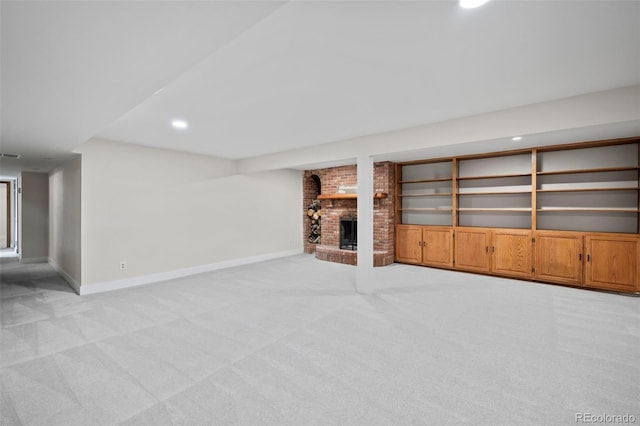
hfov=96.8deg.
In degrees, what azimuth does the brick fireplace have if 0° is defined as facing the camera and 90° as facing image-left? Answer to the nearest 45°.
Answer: approximately 45°

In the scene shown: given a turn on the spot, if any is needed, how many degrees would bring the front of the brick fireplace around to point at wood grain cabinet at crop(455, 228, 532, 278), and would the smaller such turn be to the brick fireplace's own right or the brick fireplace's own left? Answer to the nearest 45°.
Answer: approximately 90° to the brick fireplace's own left

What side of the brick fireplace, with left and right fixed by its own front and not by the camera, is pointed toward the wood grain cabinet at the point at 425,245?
left

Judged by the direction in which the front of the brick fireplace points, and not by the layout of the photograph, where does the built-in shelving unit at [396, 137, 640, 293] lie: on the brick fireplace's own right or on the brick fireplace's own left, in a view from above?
on the brick fireplace's own left
